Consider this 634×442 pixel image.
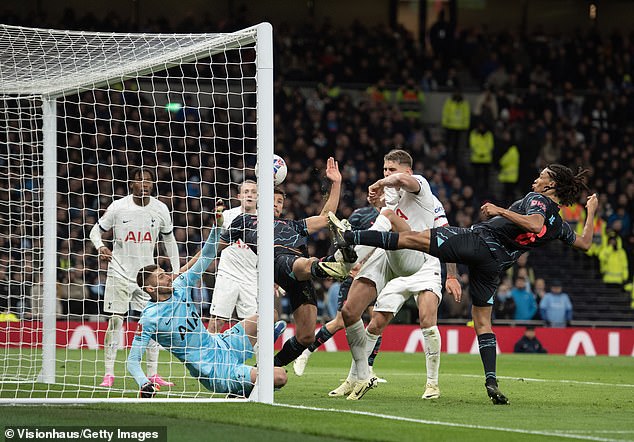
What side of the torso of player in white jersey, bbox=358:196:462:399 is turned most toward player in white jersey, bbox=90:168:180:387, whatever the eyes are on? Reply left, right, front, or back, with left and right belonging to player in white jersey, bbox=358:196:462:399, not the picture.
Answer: right

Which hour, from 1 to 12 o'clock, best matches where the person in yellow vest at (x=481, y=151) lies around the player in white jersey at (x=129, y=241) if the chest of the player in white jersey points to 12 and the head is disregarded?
The person in yellow vest is roughly at 7 o'clock from the player in white jersey.

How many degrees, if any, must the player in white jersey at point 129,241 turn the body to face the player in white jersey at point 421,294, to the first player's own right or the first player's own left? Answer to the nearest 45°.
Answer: approximately 45° to the first player's own left

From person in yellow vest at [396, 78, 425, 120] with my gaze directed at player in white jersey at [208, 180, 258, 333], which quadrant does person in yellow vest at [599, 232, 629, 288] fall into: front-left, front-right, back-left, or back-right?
front-left

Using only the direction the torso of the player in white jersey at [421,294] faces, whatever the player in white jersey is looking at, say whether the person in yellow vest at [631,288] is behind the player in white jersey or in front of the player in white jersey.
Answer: behind

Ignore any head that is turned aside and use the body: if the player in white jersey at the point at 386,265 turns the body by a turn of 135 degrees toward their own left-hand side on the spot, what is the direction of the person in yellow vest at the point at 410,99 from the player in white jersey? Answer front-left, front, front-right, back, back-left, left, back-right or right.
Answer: left

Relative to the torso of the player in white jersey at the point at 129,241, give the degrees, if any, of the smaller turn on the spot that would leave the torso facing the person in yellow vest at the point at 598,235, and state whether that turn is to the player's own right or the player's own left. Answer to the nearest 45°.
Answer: approximately 135° to the player's own left

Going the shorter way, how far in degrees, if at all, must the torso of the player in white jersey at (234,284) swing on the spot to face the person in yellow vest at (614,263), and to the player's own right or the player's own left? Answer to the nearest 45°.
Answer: approximately 135° to the player's own left

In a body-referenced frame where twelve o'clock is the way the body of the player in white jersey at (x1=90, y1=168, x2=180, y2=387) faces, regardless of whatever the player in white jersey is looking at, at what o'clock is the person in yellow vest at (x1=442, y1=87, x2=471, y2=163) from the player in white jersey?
The person in yellow vest is roughly at 7 o'clock from the player in white jersey.

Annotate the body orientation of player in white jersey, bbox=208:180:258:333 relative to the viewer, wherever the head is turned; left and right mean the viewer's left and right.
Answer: facing the viewer

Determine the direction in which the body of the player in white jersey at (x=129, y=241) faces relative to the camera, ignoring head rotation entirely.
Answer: toward the camera

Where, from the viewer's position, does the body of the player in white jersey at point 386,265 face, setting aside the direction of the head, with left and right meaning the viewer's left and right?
facing the viewer and to the left of the viewer

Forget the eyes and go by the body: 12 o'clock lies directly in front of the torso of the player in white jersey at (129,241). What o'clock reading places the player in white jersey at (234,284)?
the player in white jersey at (234,284) is roughly at 10 o'clock from the player in white jersey at (129,241).
